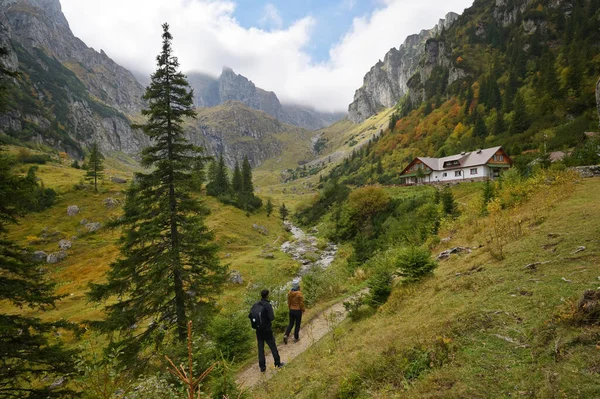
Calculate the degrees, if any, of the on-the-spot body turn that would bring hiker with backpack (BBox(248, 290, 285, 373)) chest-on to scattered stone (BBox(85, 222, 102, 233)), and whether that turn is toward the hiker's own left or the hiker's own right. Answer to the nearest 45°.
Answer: approximately 90° to the hiker's own left

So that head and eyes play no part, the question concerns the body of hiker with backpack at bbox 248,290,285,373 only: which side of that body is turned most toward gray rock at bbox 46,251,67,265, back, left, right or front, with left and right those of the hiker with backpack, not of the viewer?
left

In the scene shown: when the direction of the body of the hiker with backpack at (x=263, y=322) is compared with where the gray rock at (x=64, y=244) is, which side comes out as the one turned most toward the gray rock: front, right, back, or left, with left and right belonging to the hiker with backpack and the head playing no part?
left

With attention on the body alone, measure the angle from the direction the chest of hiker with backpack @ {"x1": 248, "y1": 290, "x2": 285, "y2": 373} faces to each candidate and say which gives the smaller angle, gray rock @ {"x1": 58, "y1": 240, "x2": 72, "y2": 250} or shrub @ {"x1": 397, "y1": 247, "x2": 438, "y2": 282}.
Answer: the shrub

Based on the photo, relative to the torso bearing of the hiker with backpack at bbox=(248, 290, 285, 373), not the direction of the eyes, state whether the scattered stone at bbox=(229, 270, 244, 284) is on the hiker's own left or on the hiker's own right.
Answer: on the hiker's own left

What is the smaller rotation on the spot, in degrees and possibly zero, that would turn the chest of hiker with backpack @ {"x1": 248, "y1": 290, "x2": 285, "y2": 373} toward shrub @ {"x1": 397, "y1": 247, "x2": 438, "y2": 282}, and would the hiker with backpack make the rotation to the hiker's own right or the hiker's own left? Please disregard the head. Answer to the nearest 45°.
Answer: approximately 45° to the hiker's own right

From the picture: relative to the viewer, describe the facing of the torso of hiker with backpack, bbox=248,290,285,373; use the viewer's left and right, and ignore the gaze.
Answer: facing away from the viewer and to the right of the viewer

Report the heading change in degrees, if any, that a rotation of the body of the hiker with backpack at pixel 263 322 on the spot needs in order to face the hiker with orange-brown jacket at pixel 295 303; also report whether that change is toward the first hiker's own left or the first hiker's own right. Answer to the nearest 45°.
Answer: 0° — they already face them
